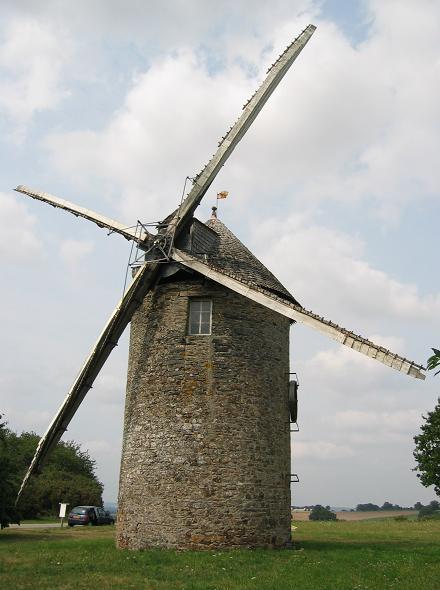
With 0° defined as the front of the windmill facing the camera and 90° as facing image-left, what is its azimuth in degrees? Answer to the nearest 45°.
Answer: approximately 45°

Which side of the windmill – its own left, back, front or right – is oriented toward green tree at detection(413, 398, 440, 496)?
back

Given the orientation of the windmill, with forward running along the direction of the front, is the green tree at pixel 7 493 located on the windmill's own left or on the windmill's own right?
on the windmill's own right

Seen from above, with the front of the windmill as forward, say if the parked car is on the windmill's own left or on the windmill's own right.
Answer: on the windmill's own right
